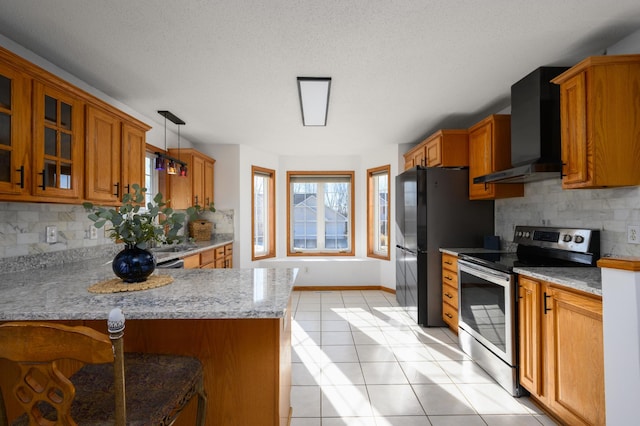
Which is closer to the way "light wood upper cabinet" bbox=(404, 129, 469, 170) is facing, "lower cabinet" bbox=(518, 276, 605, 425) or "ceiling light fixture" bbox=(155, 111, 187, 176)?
the ceiling light fixture

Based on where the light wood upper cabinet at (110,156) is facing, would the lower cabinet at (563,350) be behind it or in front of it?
in front

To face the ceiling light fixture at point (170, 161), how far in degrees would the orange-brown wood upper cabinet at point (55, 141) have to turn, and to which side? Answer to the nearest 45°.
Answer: approximately 90° to its left

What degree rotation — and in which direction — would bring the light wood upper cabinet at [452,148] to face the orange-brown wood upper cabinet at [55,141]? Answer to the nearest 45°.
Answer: approximately 45° to its left

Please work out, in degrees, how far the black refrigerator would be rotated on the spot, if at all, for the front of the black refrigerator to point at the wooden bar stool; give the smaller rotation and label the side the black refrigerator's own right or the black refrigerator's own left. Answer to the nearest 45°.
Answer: approximately 90° to the black refrigerator's own left

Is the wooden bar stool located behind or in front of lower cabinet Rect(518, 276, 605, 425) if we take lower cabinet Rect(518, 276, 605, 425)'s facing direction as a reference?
in front

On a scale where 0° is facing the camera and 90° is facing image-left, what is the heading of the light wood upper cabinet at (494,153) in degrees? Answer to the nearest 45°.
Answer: approximately 45°

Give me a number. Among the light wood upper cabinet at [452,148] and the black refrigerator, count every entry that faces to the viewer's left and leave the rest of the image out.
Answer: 2

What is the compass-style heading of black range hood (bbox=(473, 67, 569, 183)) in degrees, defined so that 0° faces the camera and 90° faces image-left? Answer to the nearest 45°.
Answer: approximately 45°

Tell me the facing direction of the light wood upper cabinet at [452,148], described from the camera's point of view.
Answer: facing to the left of the viewer

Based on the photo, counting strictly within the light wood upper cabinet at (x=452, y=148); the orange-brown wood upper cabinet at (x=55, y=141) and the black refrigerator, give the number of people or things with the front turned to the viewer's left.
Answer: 2
